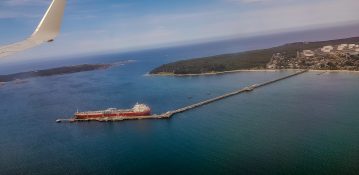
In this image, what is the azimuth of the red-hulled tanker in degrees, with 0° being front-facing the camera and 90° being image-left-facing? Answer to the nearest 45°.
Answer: approximately 90°
